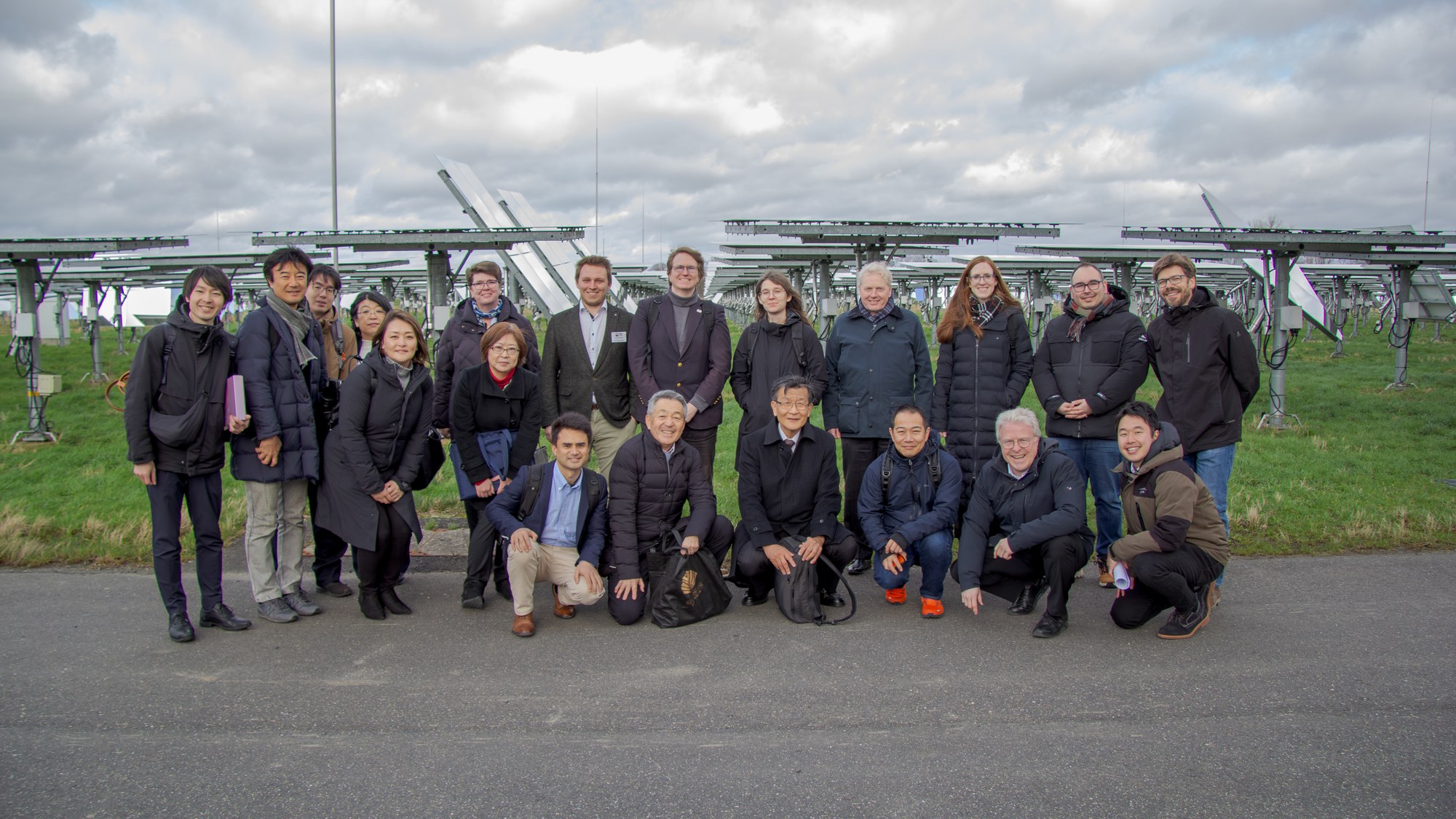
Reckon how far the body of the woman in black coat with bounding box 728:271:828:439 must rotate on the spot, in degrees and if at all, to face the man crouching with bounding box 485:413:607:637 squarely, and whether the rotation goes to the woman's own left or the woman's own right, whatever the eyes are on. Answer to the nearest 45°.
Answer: approximately 45° to the woman's own right

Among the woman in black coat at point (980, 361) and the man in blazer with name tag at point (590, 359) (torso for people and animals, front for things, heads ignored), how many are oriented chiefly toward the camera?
2

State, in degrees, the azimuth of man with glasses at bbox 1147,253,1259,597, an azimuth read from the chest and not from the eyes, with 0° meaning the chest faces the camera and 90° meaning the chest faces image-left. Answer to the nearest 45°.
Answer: approximately 45°

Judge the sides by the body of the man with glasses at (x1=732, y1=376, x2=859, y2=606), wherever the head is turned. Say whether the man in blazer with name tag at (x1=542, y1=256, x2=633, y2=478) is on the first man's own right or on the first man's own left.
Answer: on the first man's own right

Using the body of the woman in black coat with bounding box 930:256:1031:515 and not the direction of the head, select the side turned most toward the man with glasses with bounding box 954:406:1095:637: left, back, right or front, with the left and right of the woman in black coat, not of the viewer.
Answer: front

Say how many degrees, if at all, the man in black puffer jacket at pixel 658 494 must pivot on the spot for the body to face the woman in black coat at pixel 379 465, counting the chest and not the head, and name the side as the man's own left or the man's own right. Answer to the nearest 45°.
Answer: approximately 90° to the man's own right

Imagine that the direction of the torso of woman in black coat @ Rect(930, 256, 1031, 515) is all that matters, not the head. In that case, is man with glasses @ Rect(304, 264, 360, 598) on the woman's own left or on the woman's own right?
on the woman's own right

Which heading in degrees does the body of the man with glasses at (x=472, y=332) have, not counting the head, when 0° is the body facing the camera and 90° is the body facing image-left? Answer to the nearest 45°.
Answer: approximately 0°

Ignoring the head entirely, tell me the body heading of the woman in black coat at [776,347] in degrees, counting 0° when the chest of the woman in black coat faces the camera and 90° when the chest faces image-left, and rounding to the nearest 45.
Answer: approximately 0°
